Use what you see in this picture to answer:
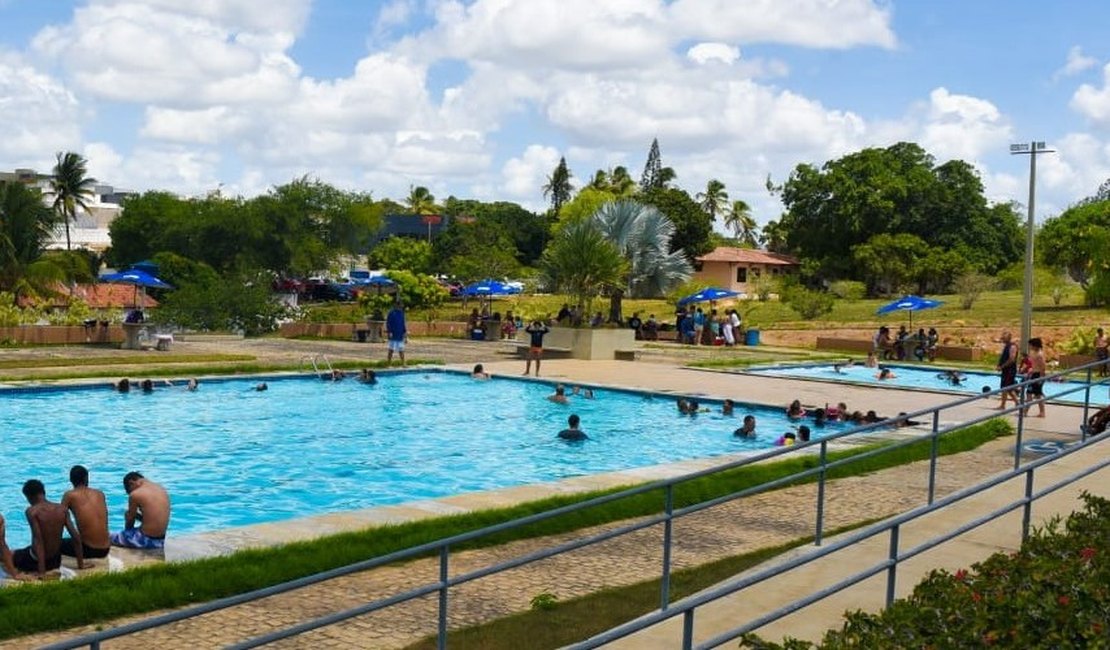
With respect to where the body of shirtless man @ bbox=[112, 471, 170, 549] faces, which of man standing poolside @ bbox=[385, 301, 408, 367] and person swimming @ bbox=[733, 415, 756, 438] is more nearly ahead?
the man standing poolside

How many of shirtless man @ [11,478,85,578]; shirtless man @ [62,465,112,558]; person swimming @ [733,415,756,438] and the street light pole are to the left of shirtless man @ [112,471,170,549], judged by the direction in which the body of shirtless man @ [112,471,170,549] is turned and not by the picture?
2

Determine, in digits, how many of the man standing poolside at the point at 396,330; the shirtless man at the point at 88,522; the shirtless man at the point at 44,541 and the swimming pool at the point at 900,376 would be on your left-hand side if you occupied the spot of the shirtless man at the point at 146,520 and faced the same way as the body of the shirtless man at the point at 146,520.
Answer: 2

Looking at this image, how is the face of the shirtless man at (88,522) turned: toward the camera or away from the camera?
away from the camera

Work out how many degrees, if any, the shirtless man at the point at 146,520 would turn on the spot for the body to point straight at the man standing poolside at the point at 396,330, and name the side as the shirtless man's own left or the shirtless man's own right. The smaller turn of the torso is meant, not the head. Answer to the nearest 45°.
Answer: approximately 45° to the shirtless man's own right

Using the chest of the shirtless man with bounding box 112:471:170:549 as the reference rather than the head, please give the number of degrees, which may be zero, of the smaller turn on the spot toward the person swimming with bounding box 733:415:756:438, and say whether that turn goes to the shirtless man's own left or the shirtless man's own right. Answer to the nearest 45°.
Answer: approximately 90° to the shirtless man's own right

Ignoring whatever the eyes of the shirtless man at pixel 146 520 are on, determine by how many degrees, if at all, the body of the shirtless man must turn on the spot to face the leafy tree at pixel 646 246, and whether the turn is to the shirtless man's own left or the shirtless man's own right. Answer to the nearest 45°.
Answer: approximately 90° to the shirtless man's own right

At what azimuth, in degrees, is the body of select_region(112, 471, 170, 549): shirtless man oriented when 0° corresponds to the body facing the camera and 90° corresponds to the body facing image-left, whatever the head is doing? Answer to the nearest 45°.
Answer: approximately 135°

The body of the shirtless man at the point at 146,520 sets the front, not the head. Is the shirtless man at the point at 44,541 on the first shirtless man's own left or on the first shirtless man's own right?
on the first shirtless man's own left
